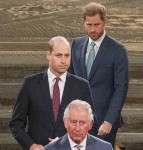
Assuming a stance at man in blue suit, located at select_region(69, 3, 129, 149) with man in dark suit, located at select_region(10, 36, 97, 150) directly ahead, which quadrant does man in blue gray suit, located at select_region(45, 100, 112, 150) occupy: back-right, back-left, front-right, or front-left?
front-left

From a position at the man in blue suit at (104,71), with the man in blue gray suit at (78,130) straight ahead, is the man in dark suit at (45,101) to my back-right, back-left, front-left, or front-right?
front-right

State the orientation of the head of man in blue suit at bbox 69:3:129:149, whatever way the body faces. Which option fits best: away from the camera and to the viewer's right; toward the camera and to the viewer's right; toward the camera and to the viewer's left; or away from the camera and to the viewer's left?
toward the camera and to the viewer's left

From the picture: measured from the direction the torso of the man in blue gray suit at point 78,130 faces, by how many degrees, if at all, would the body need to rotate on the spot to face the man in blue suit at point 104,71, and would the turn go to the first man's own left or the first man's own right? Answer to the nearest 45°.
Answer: approximately 180°

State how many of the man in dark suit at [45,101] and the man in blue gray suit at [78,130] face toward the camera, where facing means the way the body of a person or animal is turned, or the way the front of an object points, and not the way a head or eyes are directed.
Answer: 2

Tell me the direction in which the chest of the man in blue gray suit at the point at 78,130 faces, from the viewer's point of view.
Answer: toward the camera

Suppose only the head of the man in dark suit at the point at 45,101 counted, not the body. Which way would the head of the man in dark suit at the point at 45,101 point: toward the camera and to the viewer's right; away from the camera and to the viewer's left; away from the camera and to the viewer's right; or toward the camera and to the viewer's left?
toward the camera and to the viewer's right

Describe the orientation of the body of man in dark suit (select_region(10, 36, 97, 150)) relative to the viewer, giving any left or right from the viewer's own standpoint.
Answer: facing the viewer

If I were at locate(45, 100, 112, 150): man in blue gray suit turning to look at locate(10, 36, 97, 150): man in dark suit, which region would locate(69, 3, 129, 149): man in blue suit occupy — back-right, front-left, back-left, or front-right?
front-right

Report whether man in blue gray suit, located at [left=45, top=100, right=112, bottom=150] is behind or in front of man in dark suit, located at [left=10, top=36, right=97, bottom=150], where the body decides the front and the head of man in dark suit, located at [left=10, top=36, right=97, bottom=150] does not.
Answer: in front

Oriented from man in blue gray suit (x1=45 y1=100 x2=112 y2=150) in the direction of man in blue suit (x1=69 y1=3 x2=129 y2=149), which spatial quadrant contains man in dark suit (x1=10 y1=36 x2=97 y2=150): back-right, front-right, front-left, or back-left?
front-left

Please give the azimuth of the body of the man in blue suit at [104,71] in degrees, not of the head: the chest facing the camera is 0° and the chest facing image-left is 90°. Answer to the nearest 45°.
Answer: approximately 45°

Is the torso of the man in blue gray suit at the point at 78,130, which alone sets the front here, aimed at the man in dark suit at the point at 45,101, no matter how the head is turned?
no
